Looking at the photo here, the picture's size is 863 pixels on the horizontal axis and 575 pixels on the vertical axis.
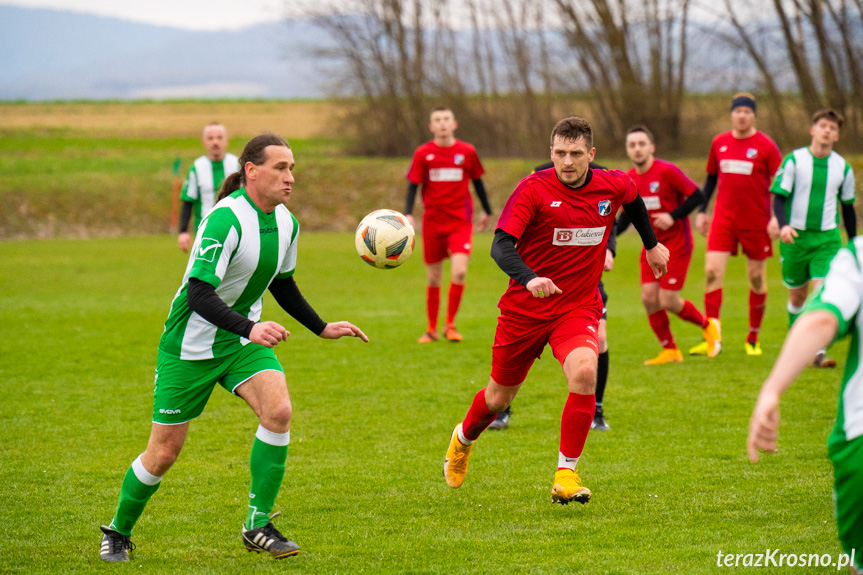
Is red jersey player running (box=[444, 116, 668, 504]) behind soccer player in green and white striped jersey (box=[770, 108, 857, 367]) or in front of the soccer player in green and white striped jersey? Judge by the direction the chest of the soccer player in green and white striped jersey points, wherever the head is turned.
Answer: in front

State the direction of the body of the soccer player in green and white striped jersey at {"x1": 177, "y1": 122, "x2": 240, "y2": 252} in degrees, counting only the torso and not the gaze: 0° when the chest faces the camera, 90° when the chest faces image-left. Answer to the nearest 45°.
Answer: approximately 0°

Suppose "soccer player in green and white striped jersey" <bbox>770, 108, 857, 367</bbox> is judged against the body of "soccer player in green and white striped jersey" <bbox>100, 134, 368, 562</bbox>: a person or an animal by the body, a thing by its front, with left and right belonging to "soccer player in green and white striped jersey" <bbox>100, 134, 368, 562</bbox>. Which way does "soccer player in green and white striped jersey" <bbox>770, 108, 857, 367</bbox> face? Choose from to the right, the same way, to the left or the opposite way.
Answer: to the right

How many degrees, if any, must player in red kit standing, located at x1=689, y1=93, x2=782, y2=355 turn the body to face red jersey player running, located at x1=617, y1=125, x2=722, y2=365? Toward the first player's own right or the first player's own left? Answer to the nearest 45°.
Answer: approximately 45° to the first player's own right

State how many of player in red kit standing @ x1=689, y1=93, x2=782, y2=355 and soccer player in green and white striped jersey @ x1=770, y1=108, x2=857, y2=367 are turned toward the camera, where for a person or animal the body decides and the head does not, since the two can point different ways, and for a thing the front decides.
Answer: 2

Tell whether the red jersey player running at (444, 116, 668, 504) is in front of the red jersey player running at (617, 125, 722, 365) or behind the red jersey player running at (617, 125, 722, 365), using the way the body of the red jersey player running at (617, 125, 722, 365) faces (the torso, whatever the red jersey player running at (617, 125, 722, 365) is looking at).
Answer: in front

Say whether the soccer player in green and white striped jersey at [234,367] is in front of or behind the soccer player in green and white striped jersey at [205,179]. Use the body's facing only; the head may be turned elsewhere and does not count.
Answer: in front

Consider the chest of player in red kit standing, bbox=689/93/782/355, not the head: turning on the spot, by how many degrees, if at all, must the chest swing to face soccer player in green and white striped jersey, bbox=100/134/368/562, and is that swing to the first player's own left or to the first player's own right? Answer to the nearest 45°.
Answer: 0° — they already face them
